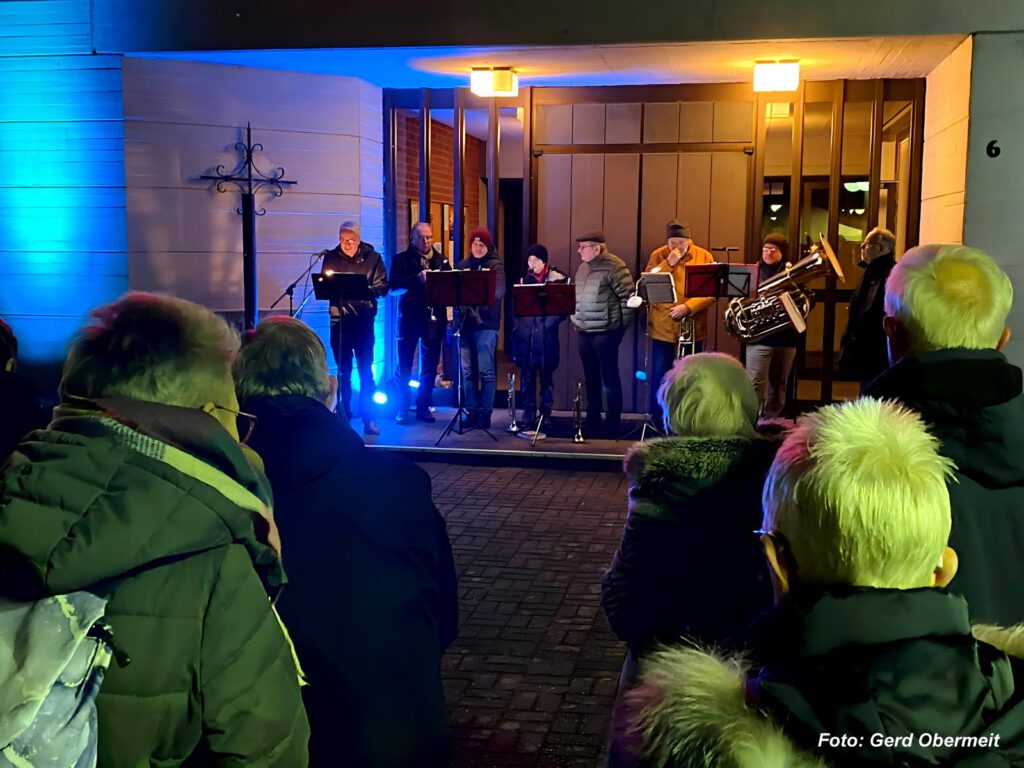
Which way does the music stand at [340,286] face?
away from the camera

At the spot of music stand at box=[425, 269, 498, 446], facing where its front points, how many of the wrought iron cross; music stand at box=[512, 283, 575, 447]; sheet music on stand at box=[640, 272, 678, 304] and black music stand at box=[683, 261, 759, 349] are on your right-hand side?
3

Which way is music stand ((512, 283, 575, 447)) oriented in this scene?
away from the camera

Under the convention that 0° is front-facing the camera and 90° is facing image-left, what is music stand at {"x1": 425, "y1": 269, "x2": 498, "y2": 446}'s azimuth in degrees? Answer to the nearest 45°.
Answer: approximately 180°

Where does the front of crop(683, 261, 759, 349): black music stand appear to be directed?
away from the camera

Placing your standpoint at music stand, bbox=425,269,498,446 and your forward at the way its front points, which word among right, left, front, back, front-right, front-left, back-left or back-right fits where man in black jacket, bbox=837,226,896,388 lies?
back-right

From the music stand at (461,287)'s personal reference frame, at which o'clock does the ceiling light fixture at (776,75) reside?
The ceiling light fixture is roughly at 3 o'clock from the music stand.

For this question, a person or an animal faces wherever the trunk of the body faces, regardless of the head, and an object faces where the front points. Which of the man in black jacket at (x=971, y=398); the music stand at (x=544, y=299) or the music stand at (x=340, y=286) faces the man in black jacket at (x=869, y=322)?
the man in black jacket at (x=971, y=398)

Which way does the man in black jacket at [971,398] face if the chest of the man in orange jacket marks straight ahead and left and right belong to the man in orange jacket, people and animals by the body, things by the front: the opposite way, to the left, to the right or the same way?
the opposite way

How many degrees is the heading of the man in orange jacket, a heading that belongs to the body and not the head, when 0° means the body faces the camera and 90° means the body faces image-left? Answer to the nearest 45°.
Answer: approximately 0°

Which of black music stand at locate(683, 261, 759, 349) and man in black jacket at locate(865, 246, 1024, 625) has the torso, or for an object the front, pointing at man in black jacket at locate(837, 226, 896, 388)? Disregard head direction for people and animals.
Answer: man in black jacket at locate(865, 246, 1024, 625)

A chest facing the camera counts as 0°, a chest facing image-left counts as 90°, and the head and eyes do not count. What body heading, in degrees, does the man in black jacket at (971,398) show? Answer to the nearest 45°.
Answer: approximately 180°

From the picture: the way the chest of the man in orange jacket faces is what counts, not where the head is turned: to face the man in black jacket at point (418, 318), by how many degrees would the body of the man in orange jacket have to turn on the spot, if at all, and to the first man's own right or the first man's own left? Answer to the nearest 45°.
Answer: approximately 90° to the first man's own right

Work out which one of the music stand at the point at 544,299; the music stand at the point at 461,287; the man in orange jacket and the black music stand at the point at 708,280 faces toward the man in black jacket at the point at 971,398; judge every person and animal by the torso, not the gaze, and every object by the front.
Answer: the man in orange jacket
